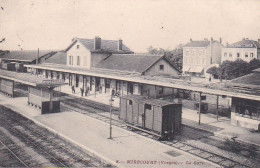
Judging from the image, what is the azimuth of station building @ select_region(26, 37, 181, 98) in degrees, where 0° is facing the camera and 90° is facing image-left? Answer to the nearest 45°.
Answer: approximately 45°

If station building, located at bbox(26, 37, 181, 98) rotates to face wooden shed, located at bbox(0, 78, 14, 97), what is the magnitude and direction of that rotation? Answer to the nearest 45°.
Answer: approximately 45° to its right

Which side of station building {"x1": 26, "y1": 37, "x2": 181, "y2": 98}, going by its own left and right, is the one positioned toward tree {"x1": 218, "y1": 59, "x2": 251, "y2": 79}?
back

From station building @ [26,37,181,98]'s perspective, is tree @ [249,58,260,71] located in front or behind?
behind
